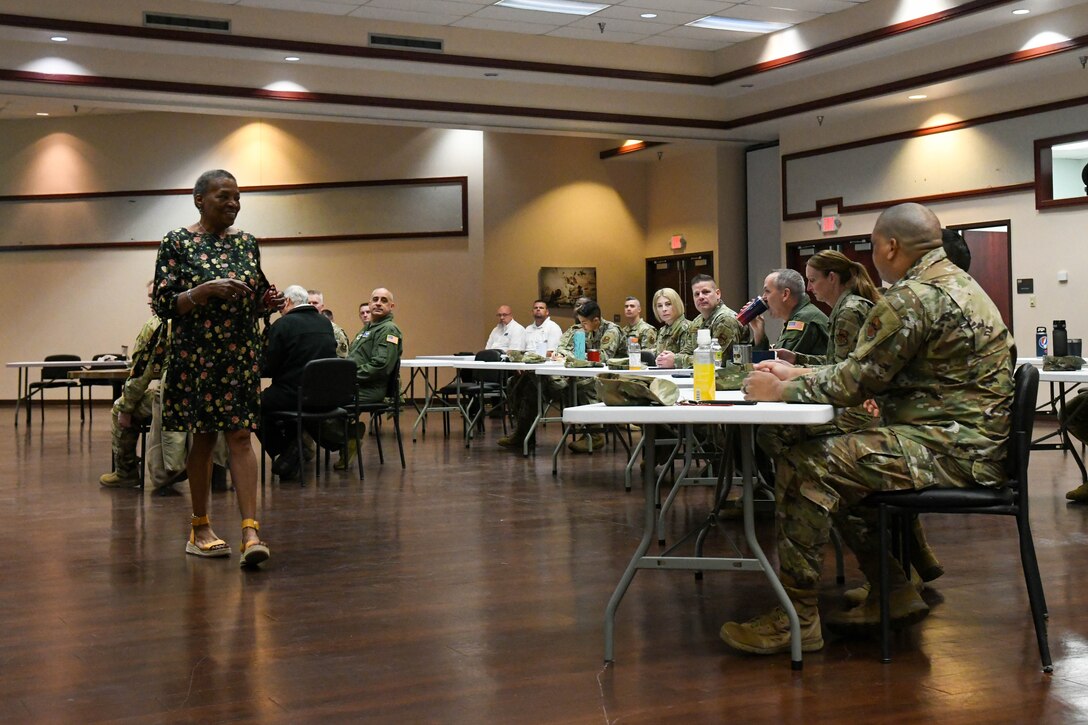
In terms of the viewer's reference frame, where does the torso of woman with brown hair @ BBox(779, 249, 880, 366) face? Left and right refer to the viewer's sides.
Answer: facing to the left of the viewer

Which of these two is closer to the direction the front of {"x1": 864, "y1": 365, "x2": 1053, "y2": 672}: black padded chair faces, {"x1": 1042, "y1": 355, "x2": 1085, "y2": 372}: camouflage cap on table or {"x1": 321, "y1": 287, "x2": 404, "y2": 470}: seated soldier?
the seated soldier

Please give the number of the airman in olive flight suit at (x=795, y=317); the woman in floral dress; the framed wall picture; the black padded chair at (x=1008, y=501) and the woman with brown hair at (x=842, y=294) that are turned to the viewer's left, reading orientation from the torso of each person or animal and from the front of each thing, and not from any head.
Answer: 3

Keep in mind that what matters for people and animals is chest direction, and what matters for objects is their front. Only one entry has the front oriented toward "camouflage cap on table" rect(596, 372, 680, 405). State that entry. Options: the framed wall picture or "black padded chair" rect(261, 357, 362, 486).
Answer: the framed wall picture

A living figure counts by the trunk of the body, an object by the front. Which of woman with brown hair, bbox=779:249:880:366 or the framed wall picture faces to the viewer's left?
the woman with brown hair

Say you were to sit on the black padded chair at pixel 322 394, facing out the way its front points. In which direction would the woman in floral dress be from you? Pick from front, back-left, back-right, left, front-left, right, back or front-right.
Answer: back-left

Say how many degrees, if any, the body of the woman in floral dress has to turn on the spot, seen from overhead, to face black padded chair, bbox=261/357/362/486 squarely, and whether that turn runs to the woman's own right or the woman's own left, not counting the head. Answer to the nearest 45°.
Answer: approximately 135° to the woman's own left

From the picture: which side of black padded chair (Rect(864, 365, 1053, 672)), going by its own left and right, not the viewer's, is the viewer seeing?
left

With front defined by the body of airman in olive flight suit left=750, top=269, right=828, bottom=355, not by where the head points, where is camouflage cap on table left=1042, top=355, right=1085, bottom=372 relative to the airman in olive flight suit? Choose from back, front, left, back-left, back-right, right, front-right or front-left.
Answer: back-right
